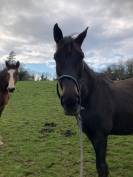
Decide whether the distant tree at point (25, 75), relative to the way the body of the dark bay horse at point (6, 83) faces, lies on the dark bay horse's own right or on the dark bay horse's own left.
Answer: on the dark bay horse's own left

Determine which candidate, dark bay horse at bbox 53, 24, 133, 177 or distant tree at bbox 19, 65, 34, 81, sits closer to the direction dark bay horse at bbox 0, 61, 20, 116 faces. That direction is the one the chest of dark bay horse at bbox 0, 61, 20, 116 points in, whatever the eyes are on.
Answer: the dark bay horse

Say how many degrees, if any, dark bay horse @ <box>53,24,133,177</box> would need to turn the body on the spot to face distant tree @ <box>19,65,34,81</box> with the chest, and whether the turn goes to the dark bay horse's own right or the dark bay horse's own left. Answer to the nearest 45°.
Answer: approximately 135° to the dark bay horse's own right

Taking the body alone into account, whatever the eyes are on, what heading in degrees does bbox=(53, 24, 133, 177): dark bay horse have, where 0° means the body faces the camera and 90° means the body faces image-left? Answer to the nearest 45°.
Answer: approximately 45°

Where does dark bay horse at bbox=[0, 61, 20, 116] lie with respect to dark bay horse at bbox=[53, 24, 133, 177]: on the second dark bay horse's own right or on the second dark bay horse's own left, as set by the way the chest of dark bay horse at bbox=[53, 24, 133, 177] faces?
on the second dark bay horse's own right
